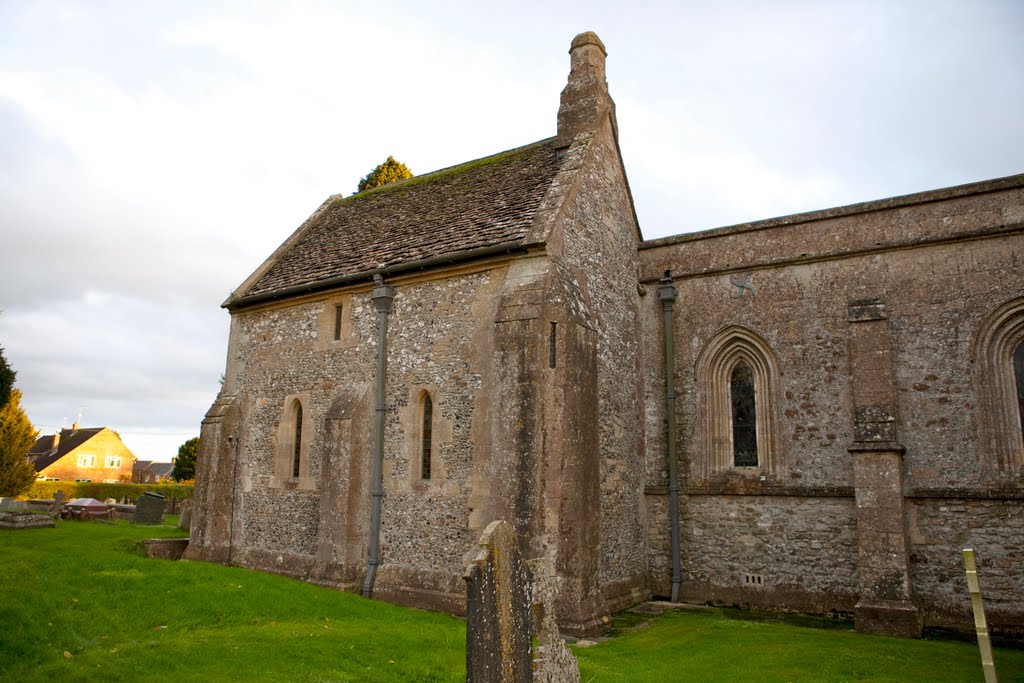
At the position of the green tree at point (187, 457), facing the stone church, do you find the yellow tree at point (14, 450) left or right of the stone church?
right

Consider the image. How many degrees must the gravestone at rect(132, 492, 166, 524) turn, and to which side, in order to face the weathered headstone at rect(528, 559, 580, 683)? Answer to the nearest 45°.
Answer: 0° — it already faces it

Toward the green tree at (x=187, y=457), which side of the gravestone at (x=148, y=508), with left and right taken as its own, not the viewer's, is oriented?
back

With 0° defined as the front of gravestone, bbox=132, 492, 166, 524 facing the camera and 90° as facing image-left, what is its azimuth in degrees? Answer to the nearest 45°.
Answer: approximately 0°

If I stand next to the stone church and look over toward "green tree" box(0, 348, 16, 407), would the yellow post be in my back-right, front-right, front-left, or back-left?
back-left

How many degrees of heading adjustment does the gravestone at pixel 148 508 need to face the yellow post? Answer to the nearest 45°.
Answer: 0° — it already faces it

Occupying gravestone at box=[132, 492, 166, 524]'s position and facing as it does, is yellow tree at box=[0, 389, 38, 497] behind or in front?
behind

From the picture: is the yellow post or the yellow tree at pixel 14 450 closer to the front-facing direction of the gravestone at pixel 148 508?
the yellow post
